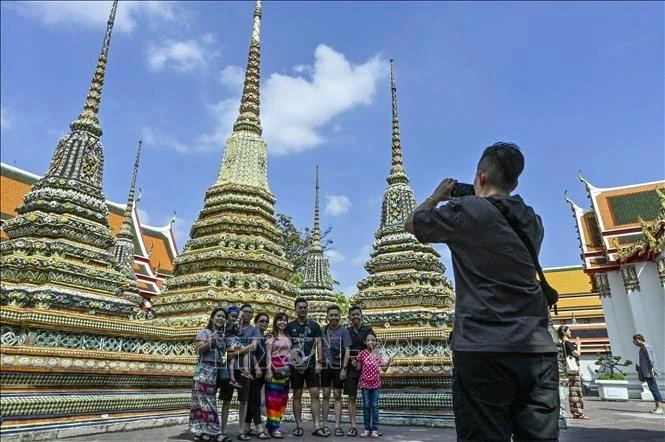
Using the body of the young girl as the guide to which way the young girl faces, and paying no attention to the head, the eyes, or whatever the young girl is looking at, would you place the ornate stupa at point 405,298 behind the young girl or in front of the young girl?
behind

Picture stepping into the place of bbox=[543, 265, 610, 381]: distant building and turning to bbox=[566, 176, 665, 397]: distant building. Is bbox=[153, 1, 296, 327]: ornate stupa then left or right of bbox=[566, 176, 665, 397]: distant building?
right

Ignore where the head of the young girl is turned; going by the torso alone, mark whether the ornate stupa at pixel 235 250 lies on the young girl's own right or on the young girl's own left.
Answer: on the young girl's own right

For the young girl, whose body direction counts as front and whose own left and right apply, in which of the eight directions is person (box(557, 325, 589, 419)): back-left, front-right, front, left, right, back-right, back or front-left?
back-left

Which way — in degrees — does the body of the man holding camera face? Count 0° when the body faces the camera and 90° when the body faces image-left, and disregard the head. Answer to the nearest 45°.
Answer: approximately 135°

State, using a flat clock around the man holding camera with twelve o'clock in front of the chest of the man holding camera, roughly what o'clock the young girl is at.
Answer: The young girl is roughly at 1 o'clock from the man holding camera.

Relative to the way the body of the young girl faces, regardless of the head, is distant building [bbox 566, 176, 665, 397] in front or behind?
behind

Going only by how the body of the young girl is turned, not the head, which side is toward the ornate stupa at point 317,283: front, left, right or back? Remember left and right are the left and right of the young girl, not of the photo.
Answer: back

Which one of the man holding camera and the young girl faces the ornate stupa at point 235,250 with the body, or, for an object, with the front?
the man holding camera

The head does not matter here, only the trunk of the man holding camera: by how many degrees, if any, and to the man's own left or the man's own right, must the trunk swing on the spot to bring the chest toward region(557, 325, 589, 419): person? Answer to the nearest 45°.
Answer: approximately 45° to the man's own right

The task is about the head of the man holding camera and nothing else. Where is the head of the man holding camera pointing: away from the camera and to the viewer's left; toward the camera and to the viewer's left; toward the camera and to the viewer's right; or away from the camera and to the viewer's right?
away from the camera and to the viewer's left

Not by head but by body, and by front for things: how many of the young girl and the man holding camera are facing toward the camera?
1

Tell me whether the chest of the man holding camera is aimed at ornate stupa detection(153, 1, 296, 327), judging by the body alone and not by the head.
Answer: yes

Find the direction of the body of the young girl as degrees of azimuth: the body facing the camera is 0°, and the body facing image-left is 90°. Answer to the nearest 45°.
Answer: approximately 0°
